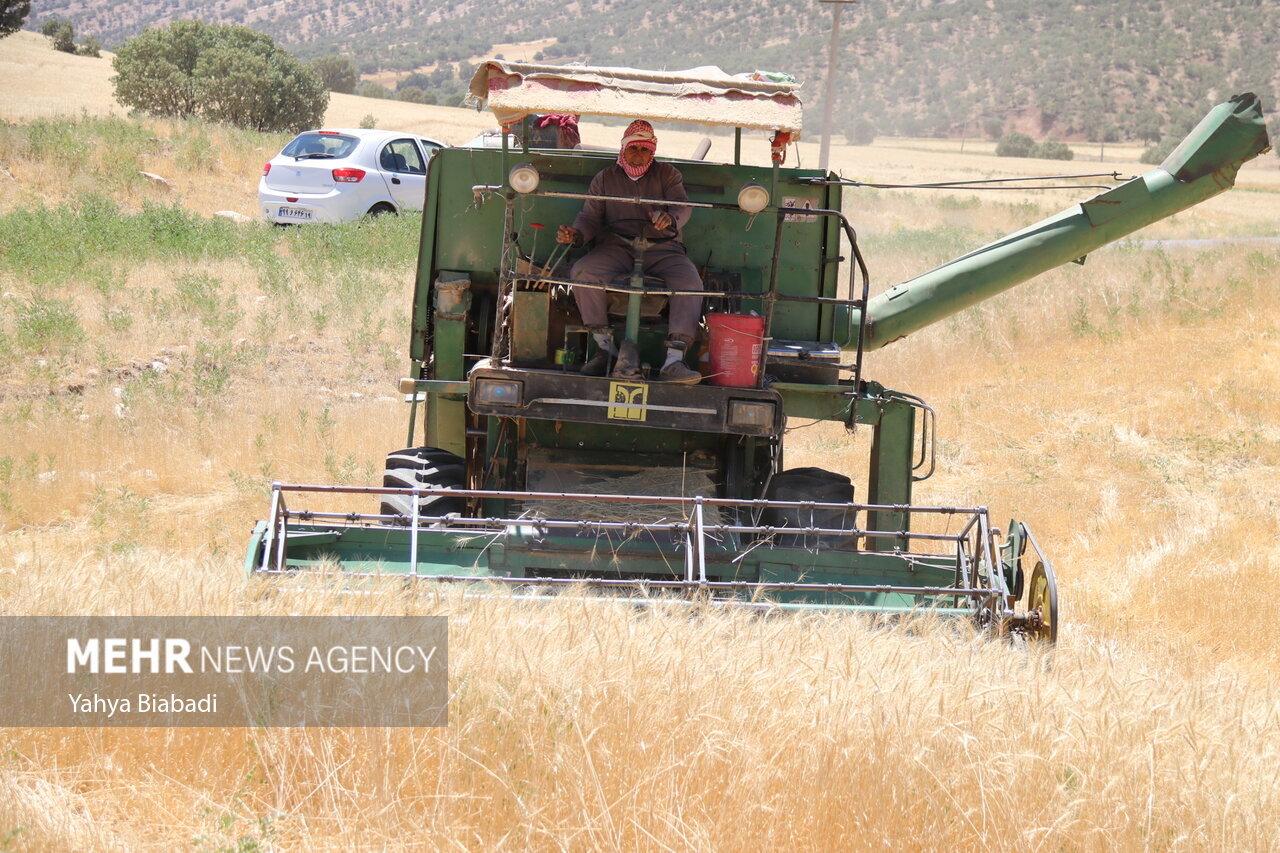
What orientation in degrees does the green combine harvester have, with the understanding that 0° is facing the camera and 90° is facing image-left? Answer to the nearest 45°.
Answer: approximately 0°

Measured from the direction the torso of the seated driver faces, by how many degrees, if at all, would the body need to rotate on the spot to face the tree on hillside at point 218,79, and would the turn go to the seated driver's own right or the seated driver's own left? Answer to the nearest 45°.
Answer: approximately 180°

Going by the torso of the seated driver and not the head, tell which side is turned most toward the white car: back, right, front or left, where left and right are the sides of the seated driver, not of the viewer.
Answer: back

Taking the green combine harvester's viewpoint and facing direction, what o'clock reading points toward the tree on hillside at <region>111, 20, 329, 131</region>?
The tree on hillside is roughly at 5 o'clock from the green combine harvester.

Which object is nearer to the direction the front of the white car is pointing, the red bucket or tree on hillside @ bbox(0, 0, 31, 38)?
the tree on hillside

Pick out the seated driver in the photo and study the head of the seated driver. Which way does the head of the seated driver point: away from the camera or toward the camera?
toward the camera

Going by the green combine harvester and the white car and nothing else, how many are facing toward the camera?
1

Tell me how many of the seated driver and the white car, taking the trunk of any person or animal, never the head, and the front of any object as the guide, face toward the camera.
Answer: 1

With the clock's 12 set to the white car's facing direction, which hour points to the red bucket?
The red bucket is roughly at 4 o'clock from the white car.

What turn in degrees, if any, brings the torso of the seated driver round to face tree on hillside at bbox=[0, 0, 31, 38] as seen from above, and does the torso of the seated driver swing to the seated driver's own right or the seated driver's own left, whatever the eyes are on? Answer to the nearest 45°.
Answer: approximately 135° to the seated driver's own right

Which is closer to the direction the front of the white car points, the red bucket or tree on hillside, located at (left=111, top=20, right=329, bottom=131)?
the tree on hillside

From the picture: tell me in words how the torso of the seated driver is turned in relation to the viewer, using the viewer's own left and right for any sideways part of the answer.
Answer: facing the viewer

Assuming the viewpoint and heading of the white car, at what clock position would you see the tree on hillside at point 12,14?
The tree on hillside is roughly at 10 o'clock from the white car.

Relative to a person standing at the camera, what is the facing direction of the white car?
facing away from the viewer and to the right of the viewer
